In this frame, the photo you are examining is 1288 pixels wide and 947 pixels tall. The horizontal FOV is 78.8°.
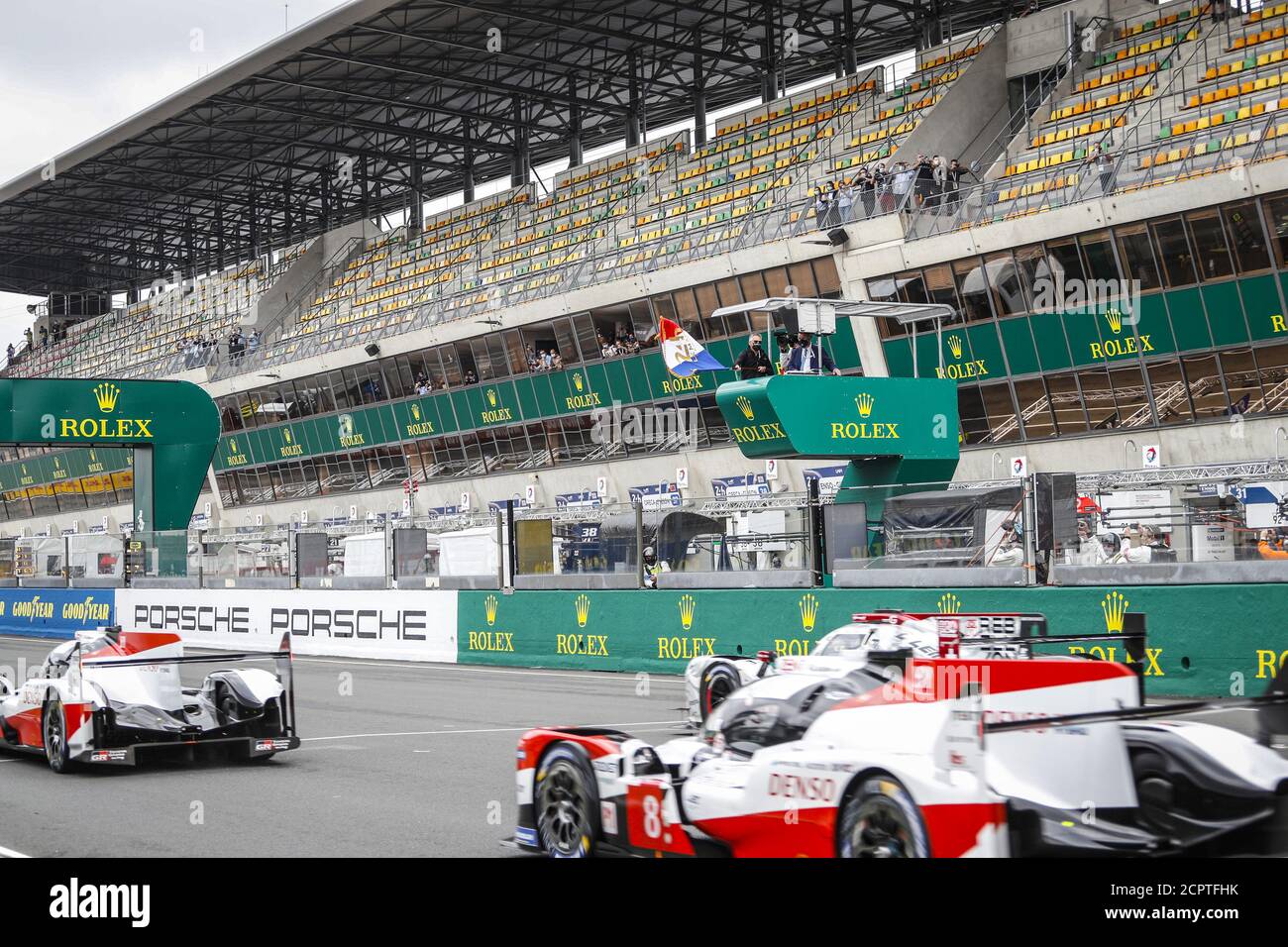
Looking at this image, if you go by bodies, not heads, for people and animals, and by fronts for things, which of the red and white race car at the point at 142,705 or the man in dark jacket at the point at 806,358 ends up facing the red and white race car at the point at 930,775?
the man in dark jacket

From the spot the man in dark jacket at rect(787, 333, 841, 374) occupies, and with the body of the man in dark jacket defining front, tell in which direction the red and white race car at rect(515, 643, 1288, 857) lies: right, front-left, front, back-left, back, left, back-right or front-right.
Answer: front

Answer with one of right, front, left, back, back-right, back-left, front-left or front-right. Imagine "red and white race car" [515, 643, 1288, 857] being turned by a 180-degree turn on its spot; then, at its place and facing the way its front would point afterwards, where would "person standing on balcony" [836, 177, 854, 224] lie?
back-left

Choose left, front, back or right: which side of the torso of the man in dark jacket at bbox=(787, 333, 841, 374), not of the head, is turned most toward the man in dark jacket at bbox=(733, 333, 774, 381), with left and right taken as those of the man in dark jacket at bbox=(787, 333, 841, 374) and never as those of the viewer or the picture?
right

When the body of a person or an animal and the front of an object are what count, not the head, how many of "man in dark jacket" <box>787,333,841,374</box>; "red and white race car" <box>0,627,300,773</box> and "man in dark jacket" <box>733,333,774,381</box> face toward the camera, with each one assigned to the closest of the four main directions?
2

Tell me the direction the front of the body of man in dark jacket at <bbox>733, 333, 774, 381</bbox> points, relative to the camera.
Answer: toward the camera

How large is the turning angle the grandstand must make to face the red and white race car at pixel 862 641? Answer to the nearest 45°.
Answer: approximately 45° to its left

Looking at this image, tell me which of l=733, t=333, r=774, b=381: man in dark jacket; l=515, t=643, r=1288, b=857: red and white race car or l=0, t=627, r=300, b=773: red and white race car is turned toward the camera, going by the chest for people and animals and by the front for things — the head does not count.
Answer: the man in dark jacket

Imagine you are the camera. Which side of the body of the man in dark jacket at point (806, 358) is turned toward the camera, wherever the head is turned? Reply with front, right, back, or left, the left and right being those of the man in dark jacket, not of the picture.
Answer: front

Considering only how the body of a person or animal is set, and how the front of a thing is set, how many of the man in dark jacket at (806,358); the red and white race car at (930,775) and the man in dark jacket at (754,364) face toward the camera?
2

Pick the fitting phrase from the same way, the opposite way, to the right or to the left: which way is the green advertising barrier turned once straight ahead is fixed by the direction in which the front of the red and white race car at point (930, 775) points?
to the left

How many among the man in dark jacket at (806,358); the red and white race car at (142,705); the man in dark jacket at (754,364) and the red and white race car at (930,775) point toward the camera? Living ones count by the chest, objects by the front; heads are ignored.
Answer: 2

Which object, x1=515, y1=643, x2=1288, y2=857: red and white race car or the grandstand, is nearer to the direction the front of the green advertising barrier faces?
the red and white race car

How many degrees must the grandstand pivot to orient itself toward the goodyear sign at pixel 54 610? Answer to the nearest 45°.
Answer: approximately 45° to its right

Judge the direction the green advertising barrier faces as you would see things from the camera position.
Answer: facing the viewer and to the left of the viewer
